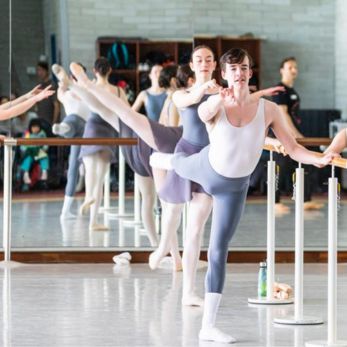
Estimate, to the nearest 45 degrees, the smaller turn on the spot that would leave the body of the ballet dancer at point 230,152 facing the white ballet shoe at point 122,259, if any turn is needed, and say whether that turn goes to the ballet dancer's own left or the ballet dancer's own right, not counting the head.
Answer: approximately 180°

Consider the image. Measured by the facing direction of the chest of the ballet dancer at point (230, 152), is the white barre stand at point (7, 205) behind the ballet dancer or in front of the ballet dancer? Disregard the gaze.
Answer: behind

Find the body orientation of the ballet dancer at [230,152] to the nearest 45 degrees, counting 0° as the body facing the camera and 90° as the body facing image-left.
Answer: approximately 0°

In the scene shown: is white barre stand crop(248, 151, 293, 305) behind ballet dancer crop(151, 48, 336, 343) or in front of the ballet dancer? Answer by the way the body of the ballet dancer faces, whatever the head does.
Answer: behind

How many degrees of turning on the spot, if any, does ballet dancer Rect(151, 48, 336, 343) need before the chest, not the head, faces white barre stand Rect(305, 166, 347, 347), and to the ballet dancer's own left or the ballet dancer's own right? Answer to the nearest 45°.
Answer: approximately 45° to the ballet dancer's own left

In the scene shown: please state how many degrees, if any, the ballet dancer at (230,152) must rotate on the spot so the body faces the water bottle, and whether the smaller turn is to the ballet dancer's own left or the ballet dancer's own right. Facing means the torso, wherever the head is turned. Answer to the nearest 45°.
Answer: approximately 180°
